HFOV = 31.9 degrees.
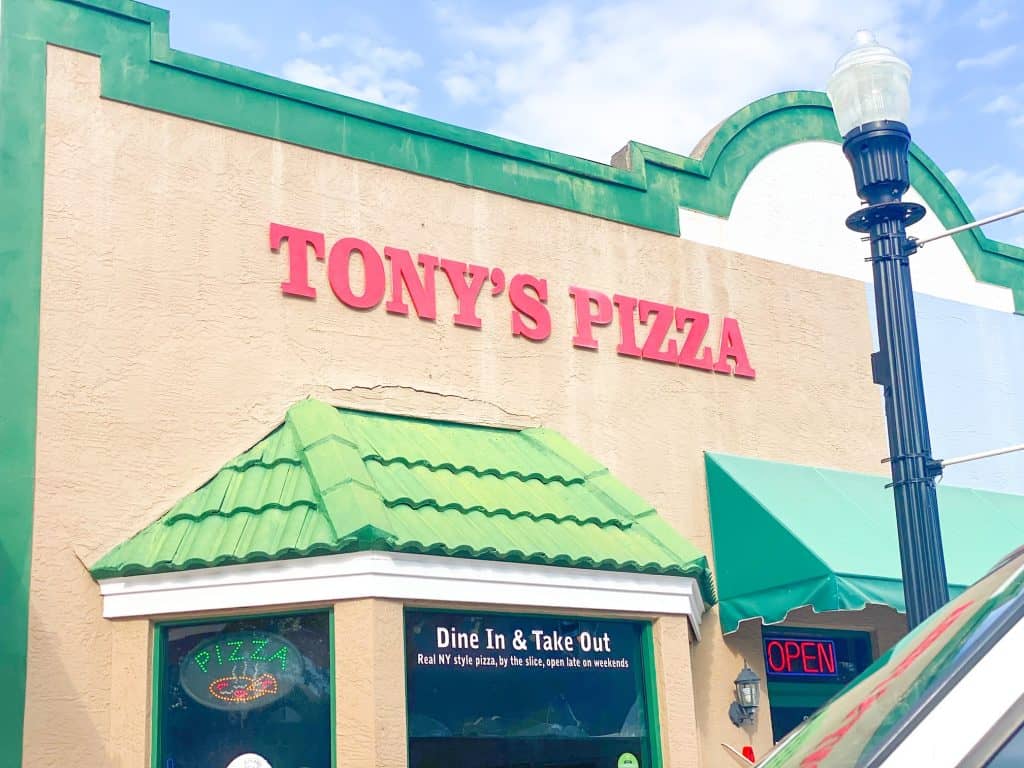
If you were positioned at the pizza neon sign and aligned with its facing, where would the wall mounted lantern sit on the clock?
The wall mounted lantern is roughly at 8 o'clock from the pizza neon sign.

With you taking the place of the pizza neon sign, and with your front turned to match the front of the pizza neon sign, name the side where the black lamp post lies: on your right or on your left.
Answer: on your left

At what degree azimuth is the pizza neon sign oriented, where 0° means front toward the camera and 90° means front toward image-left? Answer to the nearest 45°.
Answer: approximately 0°
